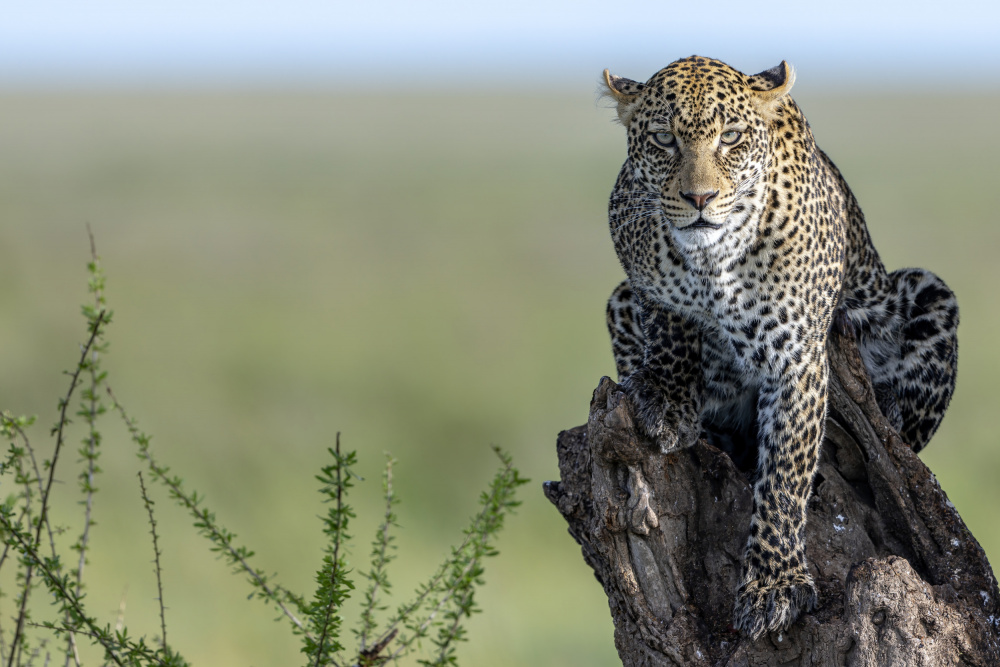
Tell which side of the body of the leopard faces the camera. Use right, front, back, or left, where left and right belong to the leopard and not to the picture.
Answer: front
